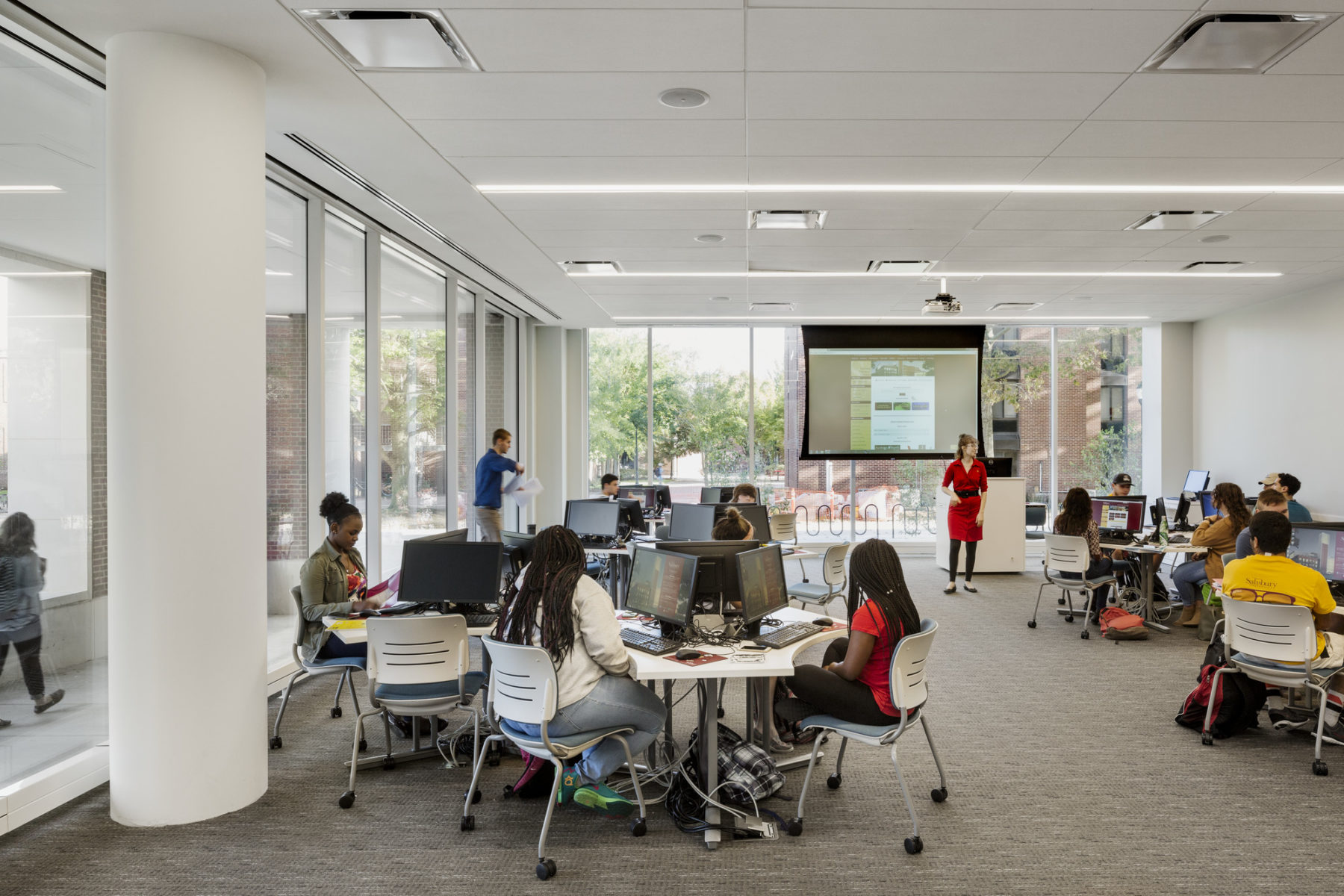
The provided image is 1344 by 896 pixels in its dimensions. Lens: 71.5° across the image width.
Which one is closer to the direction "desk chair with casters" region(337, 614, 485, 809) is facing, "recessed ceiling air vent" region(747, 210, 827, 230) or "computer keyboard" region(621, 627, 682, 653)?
the recessed ceiling air vent

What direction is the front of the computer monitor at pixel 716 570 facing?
away from the camera

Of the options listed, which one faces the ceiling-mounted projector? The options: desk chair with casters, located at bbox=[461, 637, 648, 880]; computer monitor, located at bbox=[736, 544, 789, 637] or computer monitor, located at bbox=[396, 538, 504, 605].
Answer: the desk chair with casters

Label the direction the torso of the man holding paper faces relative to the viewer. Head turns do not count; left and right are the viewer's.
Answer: facing to the right of the viewer

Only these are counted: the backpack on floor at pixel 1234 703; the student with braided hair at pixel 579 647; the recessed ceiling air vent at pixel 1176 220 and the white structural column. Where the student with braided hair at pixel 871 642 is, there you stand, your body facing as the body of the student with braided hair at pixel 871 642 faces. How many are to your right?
2

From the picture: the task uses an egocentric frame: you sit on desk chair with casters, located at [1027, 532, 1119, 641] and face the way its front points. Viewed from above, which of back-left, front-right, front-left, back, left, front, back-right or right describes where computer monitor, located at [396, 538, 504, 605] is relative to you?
back

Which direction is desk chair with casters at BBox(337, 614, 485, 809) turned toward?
away from the camera

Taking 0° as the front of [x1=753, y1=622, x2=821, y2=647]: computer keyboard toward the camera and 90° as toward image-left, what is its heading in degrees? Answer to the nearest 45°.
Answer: approximately 315°

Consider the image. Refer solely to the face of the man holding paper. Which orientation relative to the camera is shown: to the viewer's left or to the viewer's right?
to the viewer's right

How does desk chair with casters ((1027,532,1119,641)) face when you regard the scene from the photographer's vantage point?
facing away from the viewer and to the right of the viewer

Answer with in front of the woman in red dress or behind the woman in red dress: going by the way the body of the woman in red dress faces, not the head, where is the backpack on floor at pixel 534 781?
in front

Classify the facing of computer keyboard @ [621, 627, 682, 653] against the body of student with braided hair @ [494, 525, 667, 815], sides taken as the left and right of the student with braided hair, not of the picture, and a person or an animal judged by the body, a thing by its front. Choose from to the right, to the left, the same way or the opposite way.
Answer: the opposite way

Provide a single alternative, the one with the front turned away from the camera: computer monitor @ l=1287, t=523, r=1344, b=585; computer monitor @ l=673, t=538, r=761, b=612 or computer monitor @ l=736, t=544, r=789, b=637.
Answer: computer monitor @ l=673, t=538, r=761, b=612

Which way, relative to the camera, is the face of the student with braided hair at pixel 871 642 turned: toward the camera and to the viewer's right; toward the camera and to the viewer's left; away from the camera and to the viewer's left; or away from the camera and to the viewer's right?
away from the camera and to the viewer's left

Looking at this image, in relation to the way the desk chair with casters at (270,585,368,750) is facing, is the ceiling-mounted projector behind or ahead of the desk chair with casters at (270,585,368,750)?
ahead

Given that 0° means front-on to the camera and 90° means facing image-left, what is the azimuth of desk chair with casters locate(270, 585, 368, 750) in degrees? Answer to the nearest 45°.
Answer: approximately 270°

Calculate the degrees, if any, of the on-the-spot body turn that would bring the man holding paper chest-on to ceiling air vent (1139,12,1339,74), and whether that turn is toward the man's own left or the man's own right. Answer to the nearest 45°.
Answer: approximately 45° to the man's own right

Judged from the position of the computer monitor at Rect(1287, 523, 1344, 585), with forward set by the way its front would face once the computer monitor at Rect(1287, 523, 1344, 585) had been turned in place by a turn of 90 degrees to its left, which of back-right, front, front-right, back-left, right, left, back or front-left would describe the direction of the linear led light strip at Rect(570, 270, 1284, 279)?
back
